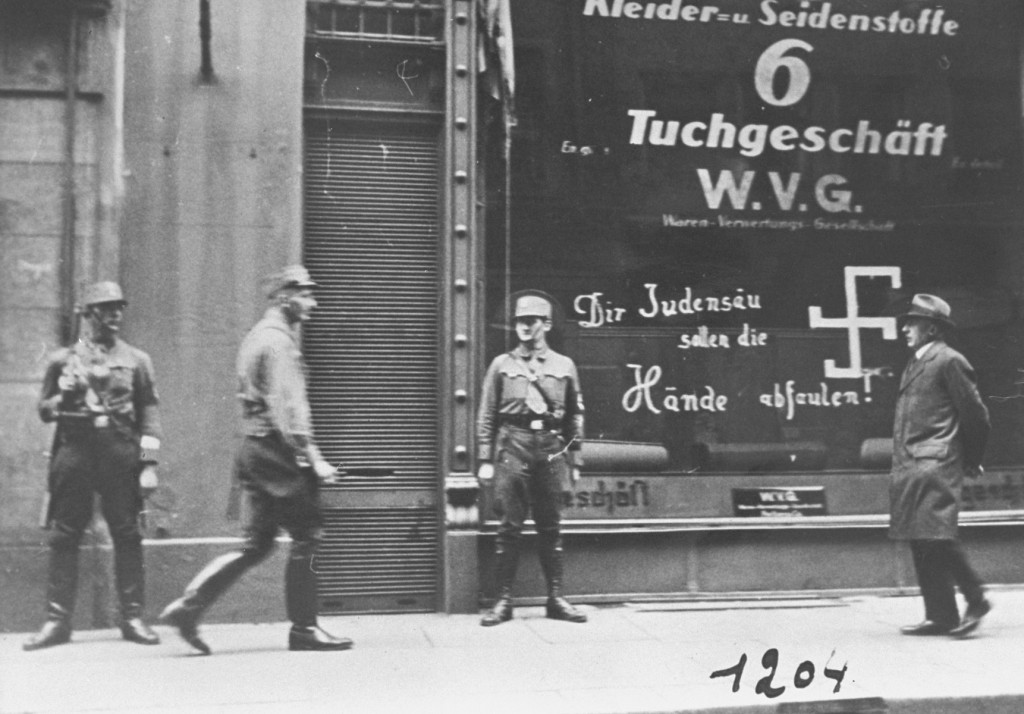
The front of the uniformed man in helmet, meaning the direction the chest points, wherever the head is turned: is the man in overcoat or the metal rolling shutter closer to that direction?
the man in overcoat

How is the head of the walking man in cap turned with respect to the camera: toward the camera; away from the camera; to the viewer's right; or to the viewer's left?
to the viewer's right

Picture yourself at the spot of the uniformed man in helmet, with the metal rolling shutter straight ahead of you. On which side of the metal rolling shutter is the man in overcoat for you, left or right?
right

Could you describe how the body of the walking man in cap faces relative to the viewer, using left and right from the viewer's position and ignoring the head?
facing to the right of the viewer

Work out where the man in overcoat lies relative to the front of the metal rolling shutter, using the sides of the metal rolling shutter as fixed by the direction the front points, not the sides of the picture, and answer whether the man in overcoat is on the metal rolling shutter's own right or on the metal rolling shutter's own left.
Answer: on the metal rolling shutter's own left

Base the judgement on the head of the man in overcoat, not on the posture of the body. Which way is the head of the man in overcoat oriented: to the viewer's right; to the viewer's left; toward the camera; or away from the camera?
to the viewer's left

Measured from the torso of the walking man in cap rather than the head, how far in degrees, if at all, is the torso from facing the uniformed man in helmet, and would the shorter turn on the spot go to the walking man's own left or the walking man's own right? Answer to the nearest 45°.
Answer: approximately 135° to the walking man's own left

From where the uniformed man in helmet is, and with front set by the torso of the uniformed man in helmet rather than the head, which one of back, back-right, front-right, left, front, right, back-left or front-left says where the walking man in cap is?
front-left

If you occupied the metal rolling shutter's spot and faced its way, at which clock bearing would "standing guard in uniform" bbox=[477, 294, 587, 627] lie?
The standing guard in uniform is roughly at 10 o'clock from the metal rolling shutter.

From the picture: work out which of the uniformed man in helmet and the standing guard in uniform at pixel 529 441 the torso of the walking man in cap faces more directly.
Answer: the standing guard in uniform

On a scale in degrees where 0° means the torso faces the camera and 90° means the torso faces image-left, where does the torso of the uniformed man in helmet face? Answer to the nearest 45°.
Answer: approximately 0°
